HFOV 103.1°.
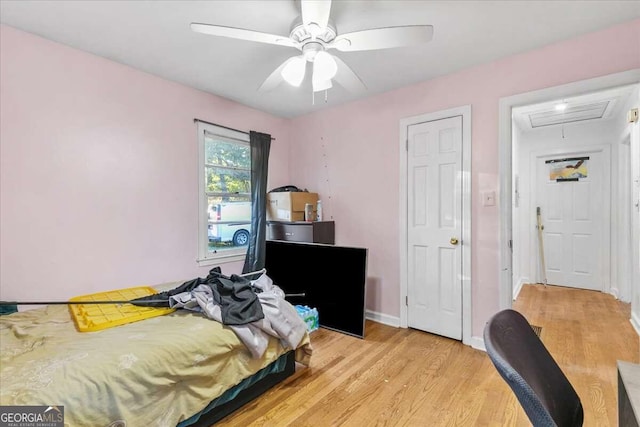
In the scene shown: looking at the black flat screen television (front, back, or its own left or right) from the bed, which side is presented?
front

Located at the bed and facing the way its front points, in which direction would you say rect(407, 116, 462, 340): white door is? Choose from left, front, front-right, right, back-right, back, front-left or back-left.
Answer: front-left

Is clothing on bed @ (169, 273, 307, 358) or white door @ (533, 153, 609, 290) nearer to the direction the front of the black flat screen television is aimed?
the clothing on bed

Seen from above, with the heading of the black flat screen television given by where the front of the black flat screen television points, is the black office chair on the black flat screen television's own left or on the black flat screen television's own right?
on the black flat screen television's own left

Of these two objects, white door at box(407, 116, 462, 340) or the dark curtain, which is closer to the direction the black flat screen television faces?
the dark curtain

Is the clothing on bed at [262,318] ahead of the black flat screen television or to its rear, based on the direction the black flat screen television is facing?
ahead

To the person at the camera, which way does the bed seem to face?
facing the viewer and to the right of the viewer

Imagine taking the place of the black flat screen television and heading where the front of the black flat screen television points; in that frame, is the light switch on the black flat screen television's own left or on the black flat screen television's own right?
on the black flat screen television's own left

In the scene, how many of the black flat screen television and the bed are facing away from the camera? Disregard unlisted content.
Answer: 0

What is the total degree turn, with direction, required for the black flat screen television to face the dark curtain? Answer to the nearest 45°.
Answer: approximately 90° to its right
